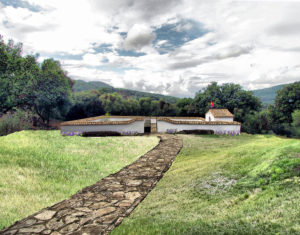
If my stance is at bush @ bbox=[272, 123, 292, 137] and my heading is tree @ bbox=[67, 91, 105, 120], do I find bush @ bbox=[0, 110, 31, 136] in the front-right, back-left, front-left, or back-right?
front-left

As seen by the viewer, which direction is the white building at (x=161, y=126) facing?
toward the camera

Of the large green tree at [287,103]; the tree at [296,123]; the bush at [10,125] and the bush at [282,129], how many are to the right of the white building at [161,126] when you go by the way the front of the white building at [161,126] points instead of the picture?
1

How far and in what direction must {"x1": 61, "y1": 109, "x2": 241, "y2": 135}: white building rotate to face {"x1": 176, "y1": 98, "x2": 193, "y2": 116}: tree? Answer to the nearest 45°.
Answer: approximately 180°

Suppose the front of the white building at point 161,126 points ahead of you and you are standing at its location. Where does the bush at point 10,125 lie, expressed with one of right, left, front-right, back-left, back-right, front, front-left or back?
right

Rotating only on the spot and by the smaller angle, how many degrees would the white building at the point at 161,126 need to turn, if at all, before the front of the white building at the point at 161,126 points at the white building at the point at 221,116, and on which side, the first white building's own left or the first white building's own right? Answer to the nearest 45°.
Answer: approximately 135° to the first white building's own left

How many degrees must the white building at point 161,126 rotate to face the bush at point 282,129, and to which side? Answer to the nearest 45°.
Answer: approximately 135° to its left

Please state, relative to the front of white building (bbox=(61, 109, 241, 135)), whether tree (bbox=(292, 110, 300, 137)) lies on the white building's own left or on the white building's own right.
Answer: on the white building's own left

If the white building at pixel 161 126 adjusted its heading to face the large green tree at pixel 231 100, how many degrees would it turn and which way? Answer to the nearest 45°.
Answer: approximately 135° to its left

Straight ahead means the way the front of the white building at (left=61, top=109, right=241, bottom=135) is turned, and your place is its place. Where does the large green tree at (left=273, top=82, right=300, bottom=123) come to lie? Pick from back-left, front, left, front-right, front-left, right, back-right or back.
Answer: back-left

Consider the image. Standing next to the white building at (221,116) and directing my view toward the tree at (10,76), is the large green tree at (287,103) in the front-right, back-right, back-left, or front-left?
back-left

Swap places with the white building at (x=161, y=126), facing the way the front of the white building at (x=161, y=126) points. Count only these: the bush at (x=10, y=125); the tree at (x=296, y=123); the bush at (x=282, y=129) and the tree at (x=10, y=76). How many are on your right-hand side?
2
